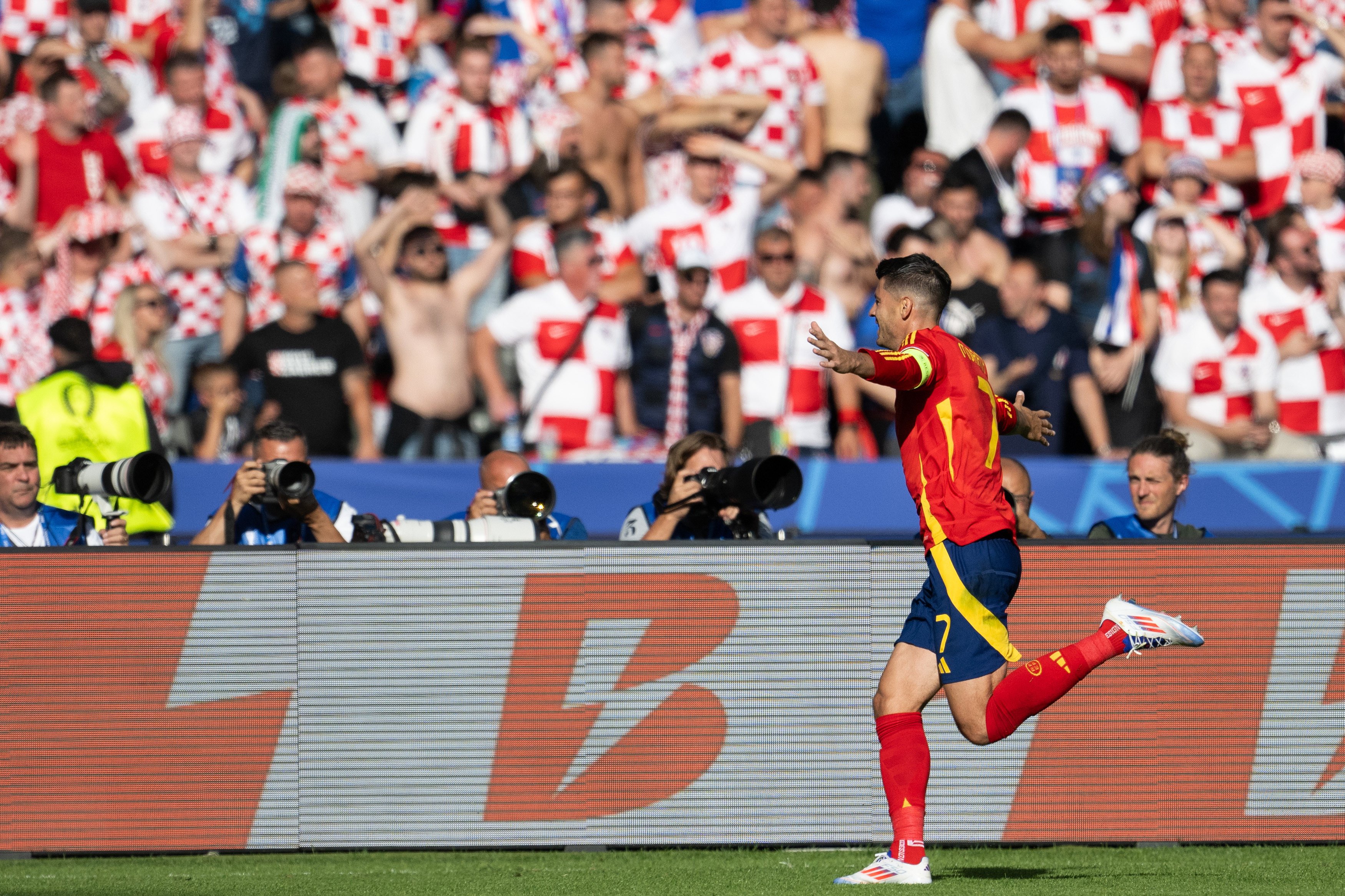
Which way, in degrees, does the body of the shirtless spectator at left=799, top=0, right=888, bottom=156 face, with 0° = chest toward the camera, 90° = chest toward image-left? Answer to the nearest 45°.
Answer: approximately 180°

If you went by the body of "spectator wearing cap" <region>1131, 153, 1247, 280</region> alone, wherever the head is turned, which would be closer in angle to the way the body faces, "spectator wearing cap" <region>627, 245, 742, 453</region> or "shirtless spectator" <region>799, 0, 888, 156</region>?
the spectator wearing cap

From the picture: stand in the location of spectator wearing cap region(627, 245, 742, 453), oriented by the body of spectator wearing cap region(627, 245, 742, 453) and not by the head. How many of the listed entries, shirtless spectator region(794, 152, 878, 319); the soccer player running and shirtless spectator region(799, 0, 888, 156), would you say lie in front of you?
1

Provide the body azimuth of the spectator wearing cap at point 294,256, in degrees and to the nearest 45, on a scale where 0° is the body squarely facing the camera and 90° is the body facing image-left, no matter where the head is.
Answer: approximately 0°

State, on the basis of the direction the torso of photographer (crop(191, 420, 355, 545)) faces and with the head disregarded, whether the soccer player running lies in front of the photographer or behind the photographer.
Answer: in front

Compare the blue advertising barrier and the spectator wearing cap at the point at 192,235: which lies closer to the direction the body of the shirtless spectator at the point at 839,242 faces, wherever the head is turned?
the blue advertising barrier

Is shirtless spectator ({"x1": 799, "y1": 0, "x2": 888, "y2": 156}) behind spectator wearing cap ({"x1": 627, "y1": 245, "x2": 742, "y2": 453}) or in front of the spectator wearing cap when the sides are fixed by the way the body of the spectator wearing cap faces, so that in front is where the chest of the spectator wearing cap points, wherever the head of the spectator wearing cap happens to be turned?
behind

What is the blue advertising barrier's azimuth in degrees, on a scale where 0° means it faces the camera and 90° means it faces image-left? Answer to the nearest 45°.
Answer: approximately 0°

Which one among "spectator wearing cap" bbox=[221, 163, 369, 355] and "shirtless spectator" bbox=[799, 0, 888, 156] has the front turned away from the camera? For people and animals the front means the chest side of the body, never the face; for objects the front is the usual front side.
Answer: the shirtless spectator

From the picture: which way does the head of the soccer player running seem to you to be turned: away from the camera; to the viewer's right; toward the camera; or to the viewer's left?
to the viewer's left

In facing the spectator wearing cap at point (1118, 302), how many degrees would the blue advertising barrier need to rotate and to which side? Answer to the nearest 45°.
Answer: approximately 135° to its left
